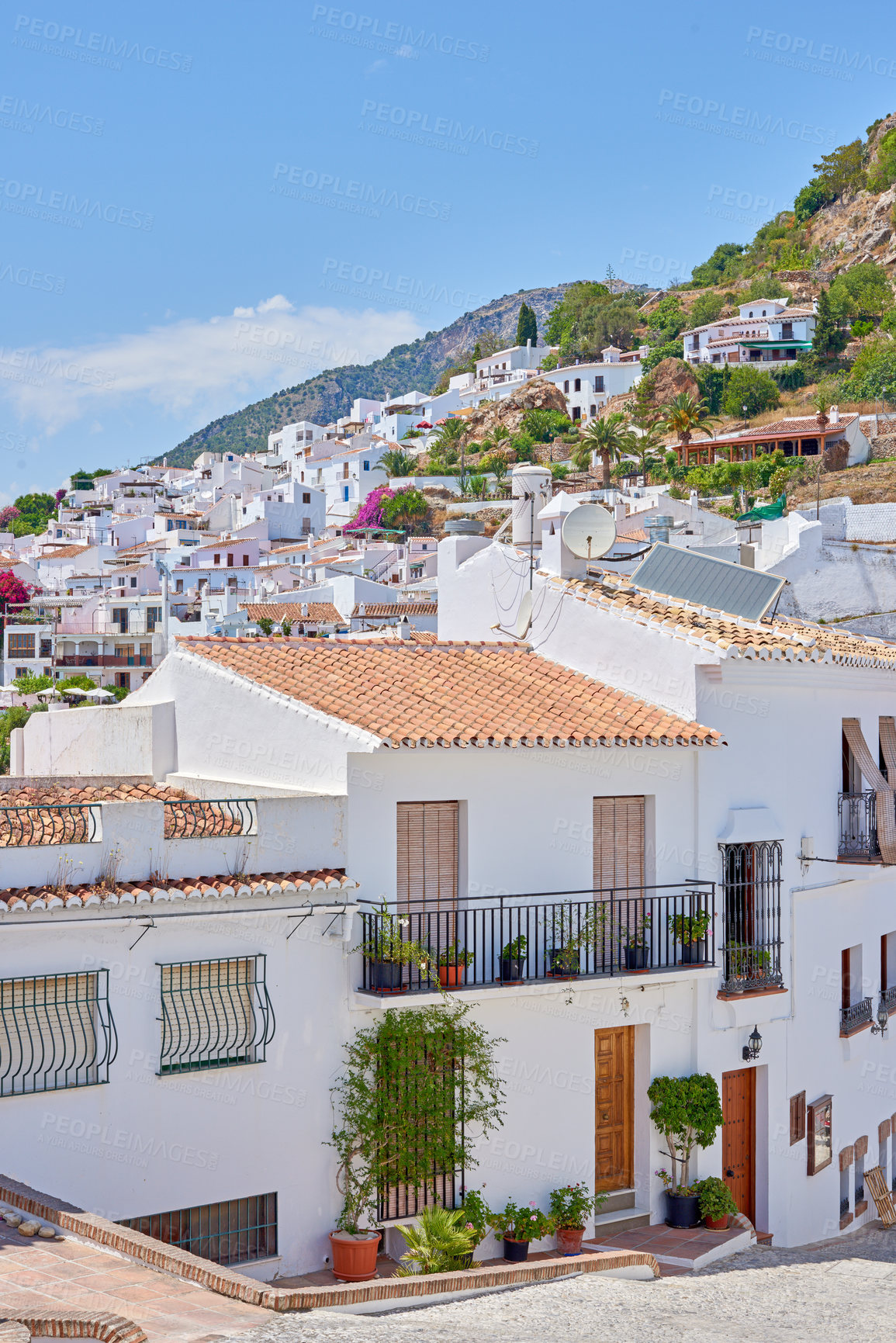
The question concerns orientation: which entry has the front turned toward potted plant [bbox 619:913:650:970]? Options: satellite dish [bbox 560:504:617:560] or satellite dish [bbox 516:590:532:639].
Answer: satellite dish [bbox 560:504:617:560]

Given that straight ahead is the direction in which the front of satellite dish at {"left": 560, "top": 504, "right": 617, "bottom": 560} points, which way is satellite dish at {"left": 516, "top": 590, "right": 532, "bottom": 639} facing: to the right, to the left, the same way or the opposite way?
to the right

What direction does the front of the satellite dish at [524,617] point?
to the viewer's left

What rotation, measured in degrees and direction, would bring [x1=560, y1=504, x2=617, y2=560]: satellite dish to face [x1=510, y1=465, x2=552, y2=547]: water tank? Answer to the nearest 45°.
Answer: approximately 135° to its right

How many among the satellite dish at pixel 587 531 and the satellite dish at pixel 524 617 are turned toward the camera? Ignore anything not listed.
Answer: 1

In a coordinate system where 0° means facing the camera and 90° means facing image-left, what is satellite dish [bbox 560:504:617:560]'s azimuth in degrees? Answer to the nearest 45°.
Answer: approximately 0°

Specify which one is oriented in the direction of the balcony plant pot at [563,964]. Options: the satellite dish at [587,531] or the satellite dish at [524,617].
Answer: the satellite dish at [587,531]
